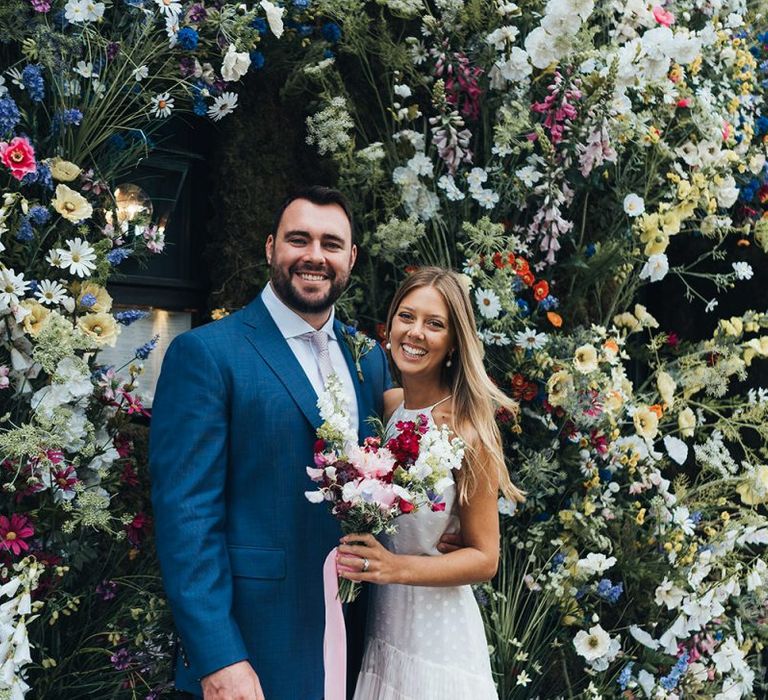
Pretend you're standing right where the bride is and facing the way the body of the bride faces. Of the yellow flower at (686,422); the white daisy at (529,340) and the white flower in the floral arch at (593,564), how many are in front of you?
0

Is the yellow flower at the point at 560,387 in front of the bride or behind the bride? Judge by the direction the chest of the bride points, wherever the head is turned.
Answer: behind

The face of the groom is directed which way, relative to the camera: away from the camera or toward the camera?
toward the camera

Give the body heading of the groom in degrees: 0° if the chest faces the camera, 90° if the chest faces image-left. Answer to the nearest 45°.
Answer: approximately 315°

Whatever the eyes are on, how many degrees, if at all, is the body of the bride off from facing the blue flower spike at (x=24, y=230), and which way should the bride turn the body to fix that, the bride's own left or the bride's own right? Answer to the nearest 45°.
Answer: approximately 45° to the bride's own right

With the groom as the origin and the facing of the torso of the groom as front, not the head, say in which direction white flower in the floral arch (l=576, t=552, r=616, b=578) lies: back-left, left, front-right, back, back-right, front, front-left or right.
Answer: left

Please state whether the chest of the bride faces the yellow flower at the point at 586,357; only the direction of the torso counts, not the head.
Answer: no

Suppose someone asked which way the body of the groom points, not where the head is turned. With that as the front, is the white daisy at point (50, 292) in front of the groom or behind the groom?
behind

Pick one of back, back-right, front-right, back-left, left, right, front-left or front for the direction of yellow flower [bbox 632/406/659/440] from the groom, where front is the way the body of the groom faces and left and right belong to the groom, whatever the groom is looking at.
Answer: left

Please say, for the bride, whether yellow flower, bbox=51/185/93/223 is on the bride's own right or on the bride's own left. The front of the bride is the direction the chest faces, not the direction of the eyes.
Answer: on the bride's own right

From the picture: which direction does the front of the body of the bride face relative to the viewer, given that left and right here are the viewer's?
facing the viewer and to the left of the viewer

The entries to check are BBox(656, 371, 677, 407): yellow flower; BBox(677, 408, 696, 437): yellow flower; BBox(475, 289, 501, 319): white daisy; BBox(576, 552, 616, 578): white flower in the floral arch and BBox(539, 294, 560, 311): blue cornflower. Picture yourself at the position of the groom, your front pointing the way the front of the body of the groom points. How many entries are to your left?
5

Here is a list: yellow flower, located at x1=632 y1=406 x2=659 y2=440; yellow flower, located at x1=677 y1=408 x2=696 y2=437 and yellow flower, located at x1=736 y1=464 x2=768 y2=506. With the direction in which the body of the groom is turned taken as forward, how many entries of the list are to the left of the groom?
3

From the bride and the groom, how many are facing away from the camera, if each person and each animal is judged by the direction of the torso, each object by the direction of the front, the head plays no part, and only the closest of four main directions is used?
0

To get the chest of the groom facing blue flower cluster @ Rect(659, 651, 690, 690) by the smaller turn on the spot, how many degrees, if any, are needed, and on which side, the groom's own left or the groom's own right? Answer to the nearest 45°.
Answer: approximately 90° to the groom's own left

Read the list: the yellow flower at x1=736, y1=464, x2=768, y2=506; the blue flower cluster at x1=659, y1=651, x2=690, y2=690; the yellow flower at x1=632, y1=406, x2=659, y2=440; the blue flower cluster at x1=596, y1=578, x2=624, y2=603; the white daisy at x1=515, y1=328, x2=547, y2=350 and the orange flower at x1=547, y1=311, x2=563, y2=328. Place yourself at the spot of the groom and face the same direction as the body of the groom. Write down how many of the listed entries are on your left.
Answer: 6
